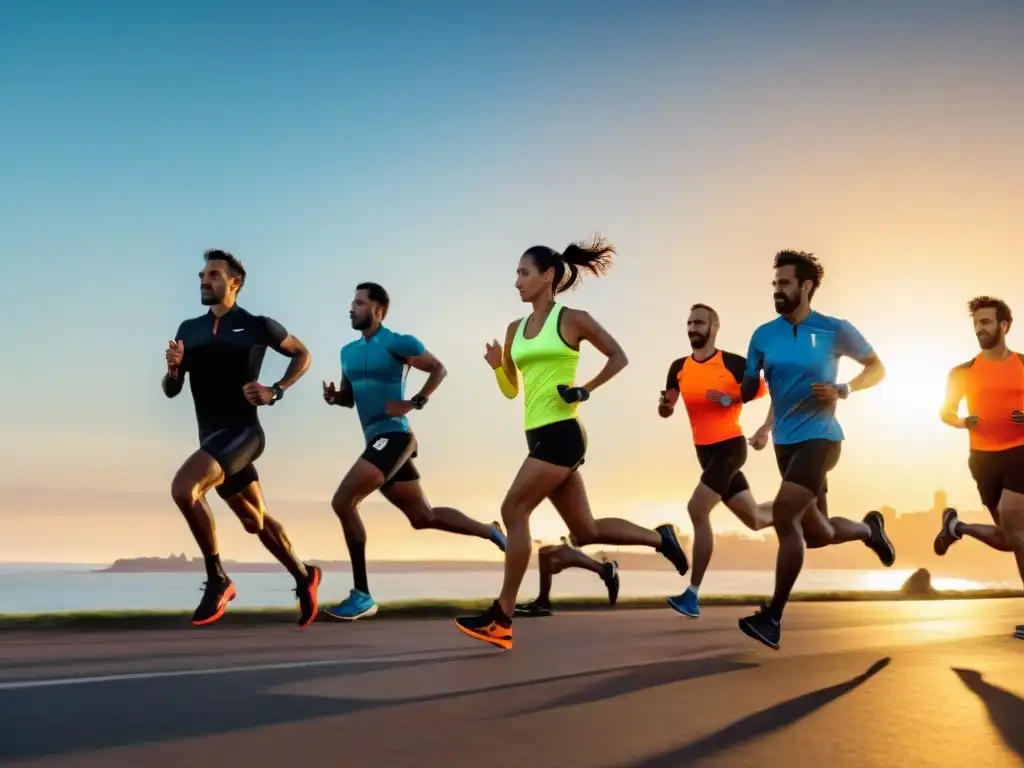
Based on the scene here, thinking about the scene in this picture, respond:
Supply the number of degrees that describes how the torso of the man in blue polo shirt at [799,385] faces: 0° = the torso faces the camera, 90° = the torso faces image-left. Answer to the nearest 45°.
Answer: approximately 45°

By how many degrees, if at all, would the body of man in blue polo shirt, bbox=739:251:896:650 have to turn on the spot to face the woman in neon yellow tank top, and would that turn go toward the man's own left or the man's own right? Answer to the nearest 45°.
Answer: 0° — they already face them

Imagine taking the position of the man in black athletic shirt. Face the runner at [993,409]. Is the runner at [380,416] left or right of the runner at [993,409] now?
left

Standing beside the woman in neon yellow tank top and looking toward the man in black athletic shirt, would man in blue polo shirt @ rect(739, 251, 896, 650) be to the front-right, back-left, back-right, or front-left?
back-right

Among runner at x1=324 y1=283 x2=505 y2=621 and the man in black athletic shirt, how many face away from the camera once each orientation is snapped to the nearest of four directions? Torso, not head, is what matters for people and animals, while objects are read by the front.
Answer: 0

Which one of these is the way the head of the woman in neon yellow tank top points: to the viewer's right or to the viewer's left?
to the viewer's left

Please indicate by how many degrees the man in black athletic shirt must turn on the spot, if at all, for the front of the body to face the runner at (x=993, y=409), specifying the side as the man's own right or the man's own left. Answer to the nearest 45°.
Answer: approximately 135° to the man's own left

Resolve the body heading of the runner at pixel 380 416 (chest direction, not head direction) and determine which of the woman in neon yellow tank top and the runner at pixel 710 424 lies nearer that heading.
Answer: the woman in neon yellow tank top

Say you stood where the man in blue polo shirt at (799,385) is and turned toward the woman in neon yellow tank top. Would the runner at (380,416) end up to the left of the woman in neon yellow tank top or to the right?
right

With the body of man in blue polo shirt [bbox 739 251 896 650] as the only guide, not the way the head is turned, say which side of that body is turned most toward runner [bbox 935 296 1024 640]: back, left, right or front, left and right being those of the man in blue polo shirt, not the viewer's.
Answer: back

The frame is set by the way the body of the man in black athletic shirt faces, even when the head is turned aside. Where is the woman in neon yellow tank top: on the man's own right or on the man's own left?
on the man's own left

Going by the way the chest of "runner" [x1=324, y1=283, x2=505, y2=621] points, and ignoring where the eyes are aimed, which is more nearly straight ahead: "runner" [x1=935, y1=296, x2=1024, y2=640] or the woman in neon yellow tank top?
the woman in neon yellow tank top

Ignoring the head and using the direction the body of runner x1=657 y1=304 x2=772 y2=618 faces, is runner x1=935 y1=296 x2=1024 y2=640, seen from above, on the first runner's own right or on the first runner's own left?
on the first runner's own left

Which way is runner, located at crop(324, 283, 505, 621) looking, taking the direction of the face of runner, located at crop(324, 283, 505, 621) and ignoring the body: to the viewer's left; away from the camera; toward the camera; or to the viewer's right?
to the viewer's left

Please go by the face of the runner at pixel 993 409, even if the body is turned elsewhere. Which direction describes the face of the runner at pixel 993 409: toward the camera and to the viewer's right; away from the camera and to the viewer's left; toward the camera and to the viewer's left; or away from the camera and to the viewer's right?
toward the camera and to the viewer's left
